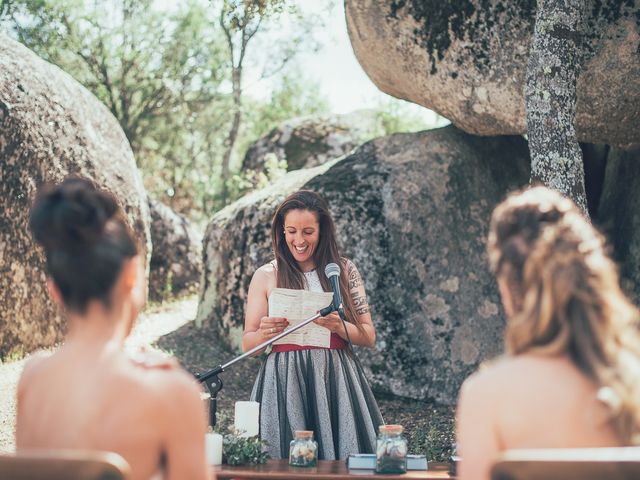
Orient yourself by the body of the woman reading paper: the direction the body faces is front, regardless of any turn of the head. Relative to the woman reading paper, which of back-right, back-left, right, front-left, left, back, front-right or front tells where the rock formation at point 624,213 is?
back-left

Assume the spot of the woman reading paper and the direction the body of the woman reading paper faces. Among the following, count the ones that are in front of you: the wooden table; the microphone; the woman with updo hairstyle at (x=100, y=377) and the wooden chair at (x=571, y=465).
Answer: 4

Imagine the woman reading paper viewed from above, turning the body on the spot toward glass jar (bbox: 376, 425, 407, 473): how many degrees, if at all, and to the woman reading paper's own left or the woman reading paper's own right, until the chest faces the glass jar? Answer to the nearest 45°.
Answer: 0° — they already face it

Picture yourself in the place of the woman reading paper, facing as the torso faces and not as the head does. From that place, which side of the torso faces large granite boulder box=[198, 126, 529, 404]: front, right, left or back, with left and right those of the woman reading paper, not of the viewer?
back

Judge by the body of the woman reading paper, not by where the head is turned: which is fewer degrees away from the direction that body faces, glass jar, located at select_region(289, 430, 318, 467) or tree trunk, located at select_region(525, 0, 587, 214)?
the glass jar

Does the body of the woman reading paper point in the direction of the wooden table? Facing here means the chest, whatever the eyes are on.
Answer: yes

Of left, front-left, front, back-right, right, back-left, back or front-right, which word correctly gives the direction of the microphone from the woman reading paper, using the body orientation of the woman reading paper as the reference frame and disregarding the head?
front

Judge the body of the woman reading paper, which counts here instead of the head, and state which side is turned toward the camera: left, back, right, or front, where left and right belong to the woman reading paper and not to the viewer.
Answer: front

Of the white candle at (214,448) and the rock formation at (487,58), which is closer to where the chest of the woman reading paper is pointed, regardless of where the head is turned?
the white candle

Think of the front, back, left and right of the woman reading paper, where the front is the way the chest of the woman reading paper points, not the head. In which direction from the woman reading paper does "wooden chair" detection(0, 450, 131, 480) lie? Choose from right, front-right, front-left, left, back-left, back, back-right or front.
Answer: front

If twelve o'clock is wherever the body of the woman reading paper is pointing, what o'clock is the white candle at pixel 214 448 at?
The white candle is roughly at 1 o'clock from the woman reading paper.

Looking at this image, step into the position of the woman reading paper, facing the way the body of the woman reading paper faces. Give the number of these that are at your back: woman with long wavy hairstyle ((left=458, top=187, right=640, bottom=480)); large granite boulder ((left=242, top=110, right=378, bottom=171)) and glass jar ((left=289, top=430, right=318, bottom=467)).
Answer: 1

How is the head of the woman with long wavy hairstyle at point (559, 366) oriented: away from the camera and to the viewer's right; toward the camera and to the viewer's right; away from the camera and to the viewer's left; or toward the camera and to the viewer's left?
away from the camera and to the viewer's left

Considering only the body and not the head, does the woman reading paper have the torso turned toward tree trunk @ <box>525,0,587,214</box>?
no

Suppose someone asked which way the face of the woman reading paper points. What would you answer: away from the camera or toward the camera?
toward the camera

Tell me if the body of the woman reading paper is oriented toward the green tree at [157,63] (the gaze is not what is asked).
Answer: no

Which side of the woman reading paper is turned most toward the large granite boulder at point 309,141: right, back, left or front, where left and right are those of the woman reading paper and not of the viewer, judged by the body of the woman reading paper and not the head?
back

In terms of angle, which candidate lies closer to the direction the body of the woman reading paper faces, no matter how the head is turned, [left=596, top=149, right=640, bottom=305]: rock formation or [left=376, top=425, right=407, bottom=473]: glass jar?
the glass jar

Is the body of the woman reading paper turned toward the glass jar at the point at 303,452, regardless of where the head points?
yes

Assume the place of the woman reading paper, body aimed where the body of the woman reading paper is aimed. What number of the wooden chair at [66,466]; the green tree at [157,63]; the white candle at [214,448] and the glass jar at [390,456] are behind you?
1
